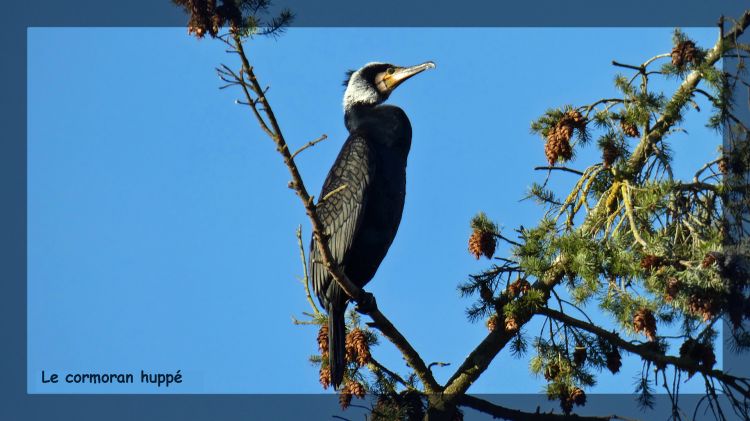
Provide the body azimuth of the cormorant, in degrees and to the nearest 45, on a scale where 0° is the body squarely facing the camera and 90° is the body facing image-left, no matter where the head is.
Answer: approximately 270°

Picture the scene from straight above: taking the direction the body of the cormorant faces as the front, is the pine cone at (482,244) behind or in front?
in front

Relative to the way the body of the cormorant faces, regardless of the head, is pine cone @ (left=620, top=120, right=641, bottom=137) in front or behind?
in front

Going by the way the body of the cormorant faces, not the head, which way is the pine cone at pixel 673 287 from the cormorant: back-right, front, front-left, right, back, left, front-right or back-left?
front-right

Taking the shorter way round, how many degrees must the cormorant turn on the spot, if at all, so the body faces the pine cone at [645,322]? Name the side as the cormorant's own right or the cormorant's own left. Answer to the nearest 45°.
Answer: approximately 45° to the cormorant's own right

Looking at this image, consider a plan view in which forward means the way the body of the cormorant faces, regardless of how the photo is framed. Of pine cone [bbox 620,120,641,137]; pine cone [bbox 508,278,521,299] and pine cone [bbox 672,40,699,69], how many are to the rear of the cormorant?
0
